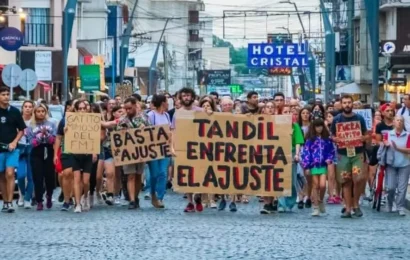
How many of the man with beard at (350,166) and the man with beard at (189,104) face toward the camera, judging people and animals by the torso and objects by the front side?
2

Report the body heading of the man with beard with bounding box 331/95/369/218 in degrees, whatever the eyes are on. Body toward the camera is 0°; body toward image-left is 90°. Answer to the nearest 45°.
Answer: approximately 0°

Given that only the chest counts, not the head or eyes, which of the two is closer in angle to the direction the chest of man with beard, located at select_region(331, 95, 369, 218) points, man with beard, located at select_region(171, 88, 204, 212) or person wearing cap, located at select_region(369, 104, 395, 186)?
the man with beard

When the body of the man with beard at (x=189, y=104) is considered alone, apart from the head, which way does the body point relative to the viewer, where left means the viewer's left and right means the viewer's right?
facing the viewer

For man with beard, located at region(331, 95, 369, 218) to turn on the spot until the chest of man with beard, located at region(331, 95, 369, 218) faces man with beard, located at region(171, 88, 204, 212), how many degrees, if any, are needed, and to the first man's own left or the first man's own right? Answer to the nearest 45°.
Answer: approximately 90° to the first man's own right

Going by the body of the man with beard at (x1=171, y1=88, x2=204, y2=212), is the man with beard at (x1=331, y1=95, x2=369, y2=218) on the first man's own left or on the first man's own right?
on the first man's own left

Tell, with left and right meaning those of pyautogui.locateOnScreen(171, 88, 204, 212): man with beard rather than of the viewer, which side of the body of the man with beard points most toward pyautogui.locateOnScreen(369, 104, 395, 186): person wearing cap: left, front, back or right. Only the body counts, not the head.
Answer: left
